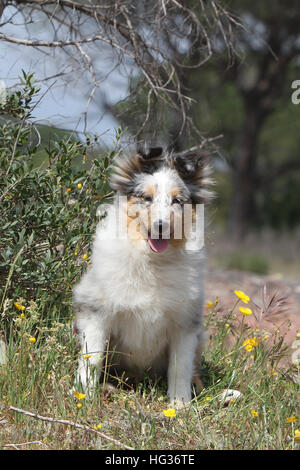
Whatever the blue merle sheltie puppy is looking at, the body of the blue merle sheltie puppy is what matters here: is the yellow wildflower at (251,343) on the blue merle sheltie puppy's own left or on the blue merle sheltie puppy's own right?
on the blue merle sheltie puppy's own left

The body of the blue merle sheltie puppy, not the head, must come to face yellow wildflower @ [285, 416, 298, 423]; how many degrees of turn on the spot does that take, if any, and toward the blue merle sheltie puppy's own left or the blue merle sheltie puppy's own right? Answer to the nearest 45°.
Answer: approximately 45° to the blue merle sheltie puppy's own left

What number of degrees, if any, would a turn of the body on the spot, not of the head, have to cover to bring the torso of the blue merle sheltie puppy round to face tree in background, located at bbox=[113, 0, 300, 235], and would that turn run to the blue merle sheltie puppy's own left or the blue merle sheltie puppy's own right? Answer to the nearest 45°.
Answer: approximately 180°

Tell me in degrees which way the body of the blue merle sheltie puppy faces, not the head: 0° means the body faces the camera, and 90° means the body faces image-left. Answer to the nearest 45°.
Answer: approximately 0°

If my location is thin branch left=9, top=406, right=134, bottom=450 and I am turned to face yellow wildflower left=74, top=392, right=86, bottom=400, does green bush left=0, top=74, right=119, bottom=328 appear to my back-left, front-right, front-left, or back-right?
front-left

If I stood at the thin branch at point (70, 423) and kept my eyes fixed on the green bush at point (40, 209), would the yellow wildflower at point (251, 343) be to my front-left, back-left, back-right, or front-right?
front-right

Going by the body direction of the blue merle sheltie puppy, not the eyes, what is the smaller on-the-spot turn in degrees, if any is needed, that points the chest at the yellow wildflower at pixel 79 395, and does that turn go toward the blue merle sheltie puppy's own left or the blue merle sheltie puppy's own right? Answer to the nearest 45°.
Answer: approximately 45° to the blue merle sheltie puppy's own right

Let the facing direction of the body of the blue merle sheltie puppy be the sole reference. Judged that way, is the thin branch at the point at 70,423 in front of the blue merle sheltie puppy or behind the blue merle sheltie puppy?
in front

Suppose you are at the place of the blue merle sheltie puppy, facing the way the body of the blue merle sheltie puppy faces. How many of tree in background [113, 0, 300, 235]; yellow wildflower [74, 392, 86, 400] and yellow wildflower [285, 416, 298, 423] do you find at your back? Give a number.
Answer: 1

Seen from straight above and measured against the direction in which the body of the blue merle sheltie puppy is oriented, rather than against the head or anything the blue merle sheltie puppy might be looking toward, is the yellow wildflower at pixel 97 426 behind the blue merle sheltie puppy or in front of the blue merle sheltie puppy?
in front

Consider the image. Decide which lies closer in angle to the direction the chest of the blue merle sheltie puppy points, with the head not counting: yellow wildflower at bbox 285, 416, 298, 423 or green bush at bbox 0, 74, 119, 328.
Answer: the yellow wildflower
